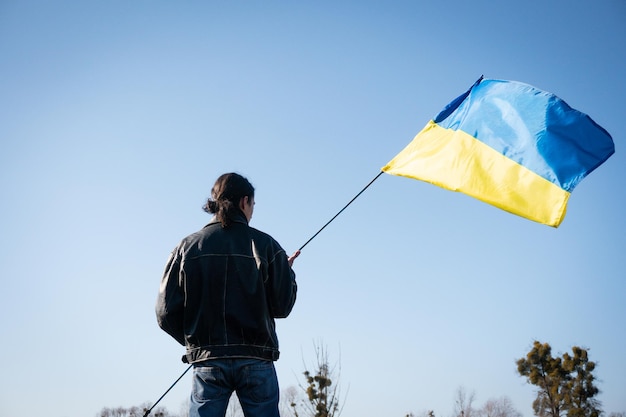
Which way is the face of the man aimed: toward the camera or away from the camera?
away from the camera

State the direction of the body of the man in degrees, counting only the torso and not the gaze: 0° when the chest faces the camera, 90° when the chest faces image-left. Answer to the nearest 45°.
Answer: approximately 180°
